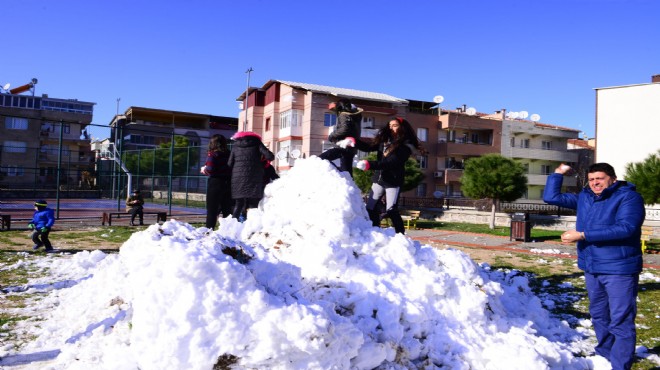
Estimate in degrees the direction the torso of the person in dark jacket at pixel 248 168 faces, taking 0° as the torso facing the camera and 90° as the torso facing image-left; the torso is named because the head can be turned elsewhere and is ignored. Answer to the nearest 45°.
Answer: approximately 180°

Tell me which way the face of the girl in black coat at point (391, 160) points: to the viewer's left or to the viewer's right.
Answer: to the viewer's left

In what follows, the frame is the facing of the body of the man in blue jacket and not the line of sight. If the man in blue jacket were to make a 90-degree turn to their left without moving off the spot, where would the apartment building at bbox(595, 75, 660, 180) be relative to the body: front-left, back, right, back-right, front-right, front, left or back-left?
back-left

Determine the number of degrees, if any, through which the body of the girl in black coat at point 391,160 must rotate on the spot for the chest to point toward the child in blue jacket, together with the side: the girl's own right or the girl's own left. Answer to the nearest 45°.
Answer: approximately 45° to the girl's own right
